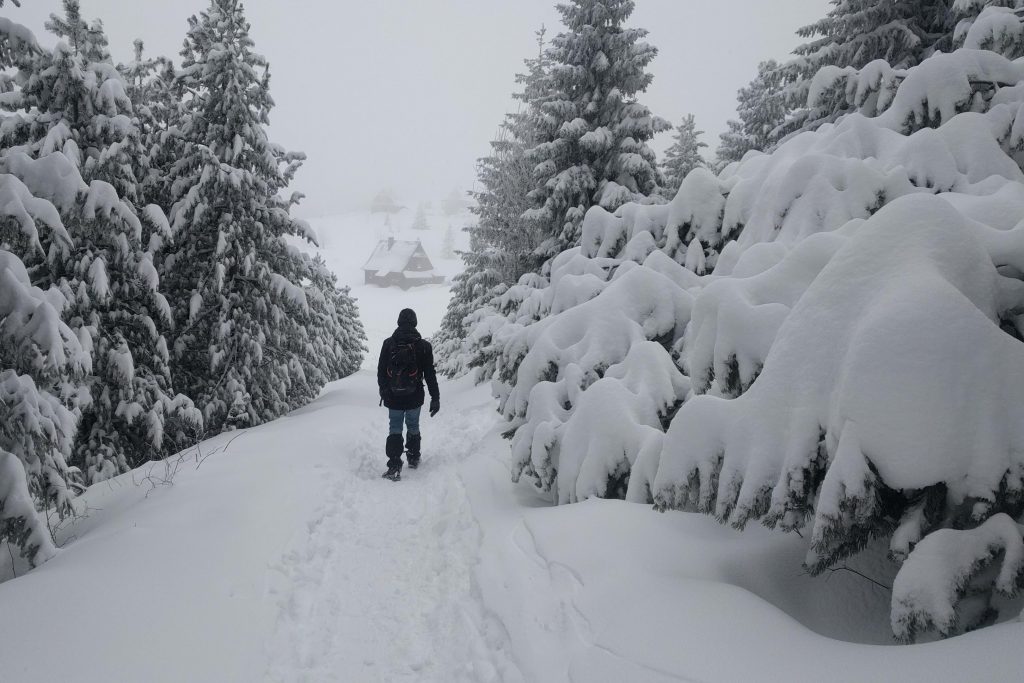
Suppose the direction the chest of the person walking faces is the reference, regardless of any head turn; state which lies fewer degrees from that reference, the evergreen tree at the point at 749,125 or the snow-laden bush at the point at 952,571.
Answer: the evergreen tree

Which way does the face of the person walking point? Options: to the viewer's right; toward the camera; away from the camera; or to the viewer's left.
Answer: away from the camera

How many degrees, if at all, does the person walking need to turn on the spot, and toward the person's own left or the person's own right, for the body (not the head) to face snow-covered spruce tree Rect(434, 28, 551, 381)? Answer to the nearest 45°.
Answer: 0° — they already face it

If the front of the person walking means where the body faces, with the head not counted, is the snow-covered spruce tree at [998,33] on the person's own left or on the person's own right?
on the person's own right

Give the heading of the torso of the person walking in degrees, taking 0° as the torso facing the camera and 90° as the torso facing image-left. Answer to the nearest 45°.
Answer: approximately 180°
